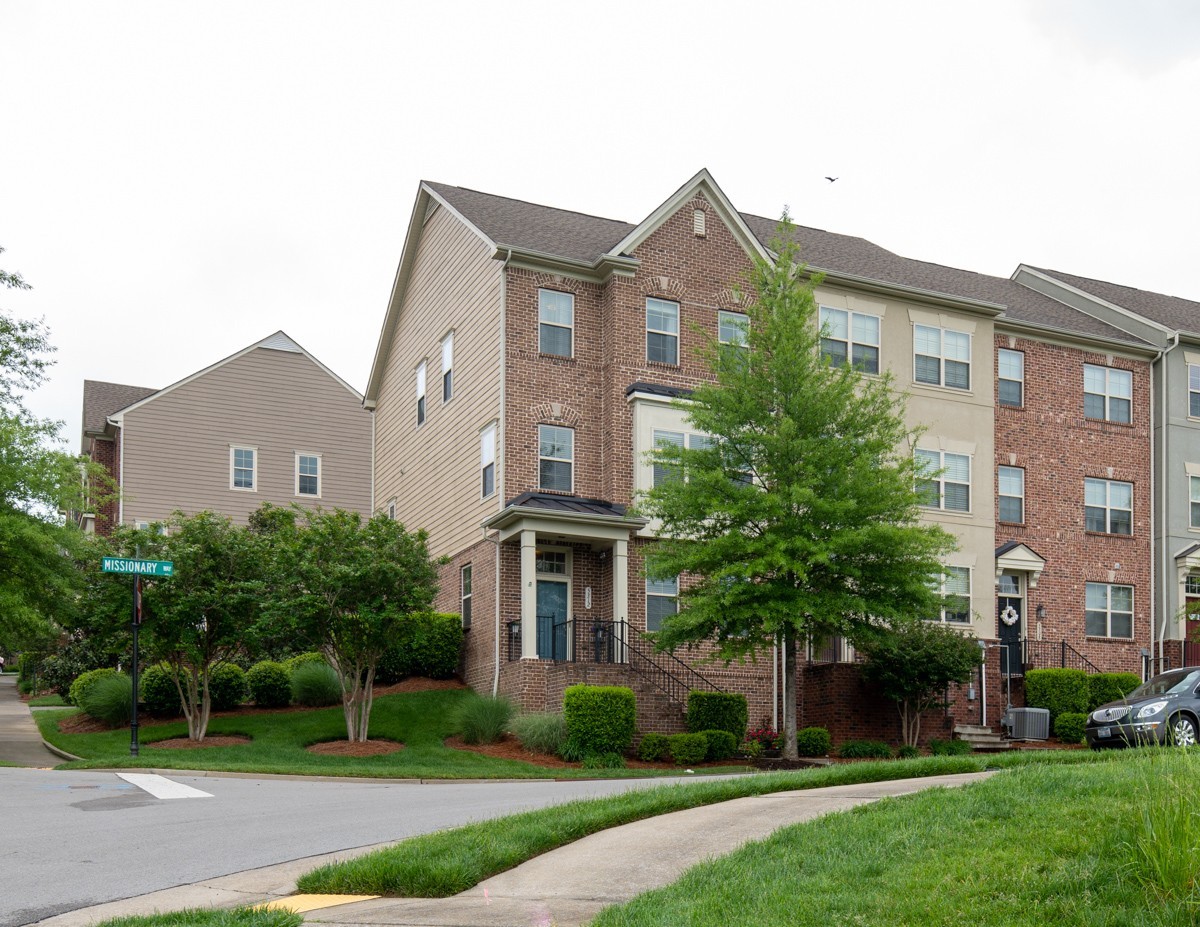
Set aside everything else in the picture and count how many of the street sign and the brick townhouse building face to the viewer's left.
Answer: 0

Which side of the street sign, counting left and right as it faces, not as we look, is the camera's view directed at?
front

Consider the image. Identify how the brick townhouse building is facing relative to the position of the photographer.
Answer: facing the viewer and to the right of the viewer

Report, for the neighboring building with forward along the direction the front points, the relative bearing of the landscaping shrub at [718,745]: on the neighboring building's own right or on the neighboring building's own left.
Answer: on the neighboring building's own left
